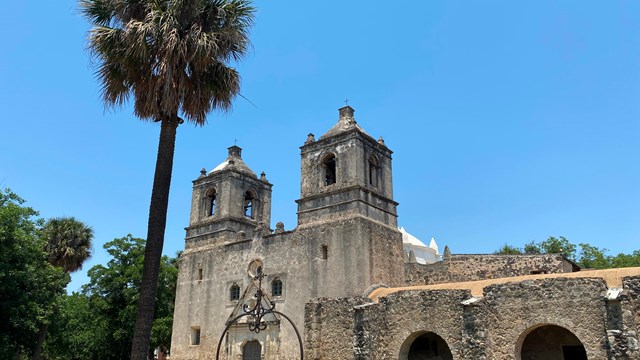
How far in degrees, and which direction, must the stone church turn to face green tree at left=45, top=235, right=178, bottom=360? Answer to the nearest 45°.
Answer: approximately 90° to its right

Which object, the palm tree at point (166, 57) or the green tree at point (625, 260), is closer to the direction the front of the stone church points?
the palm tree

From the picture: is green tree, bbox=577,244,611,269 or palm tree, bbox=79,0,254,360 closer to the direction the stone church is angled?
the palm tree

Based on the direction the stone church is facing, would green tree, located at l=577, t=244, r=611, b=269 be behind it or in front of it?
behind

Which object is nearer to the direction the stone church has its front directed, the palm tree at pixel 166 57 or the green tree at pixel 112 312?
the palm tree

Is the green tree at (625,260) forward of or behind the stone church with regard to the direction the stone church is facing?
behind

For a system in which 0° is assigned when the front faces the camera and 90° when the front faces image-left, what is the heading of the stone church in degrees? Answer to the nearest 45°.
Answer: approximately 45°
